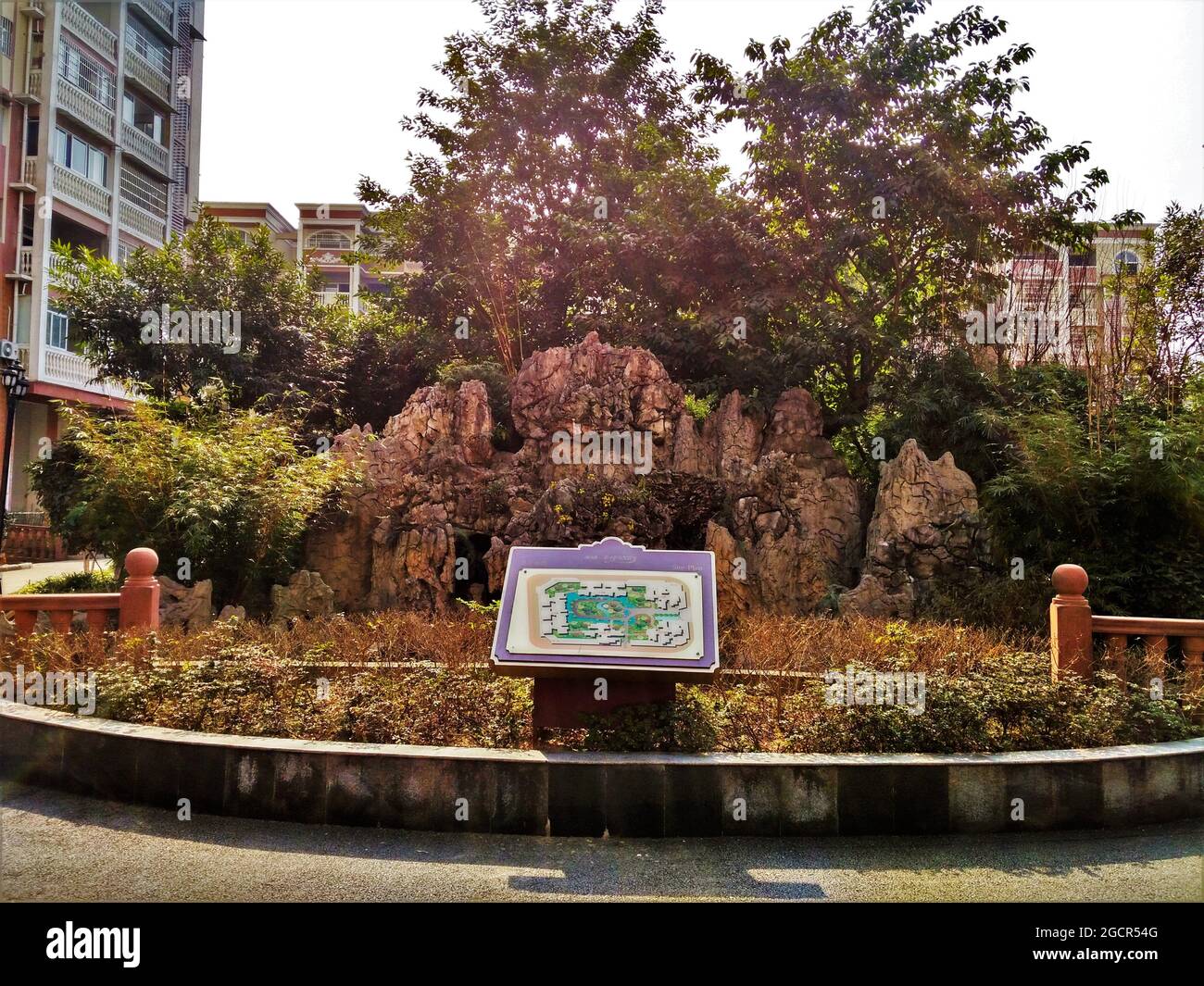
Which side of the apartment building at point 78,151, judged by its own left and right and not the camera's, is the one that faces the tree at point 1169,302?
front

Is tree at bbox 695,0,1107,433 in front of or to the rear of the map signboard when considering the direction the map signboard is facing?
to the rear

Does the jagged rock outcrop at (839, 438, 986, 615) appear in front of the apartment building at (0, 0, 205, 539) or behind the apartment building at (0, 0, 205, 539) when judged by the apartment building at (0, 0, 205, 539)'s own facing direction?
in front

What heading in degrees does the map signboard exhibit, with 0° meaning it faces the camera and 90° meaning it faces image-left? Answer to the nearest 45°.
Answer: approximately 0°

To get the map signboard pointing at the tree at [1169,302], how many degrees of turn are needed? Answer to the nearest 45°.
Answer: approximately 135° to its left

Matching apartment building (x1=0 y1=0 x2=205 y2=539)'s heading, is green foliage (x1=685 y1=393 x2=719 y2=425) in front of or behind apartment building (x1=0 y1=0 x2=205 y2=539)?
in front

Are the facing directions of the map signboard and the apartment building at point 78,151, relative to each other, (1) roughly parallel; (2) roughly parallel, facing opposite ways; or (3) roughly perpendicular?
roughly perpendicular

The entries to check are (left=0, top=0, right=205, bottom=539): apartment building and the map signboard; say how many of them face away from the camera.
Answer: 0

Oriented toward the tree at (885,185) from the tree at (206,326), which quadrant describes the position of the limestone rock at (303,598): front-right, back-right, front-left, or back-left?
front-right

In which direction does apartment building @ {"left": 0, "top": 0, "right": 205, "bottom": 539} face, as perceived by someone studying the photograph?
facing the viewer and to the right of the viewer

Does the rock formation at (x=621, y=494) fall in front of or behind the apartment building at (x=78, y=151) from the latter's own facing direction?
in front

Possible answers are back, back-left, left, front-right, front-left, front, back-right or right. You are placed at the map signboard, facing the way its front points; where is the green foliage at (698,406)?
back

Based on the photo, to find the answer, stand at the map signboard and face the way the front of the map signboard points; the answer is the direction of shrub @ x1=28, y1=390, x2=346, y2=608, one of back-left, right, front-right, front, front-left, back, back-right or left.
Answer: back-right

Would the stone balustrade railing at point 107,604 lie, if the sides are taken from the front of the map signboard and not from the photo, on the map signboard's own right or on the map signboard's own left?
on the map signboard's own right

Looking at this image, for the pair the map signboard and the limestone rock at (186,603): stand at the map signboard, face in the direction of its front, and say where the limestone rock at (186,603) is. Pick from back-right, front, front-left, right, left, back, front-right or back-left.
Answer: back-right

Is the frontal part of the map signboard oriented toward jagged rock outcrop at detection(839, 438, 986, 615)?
no
